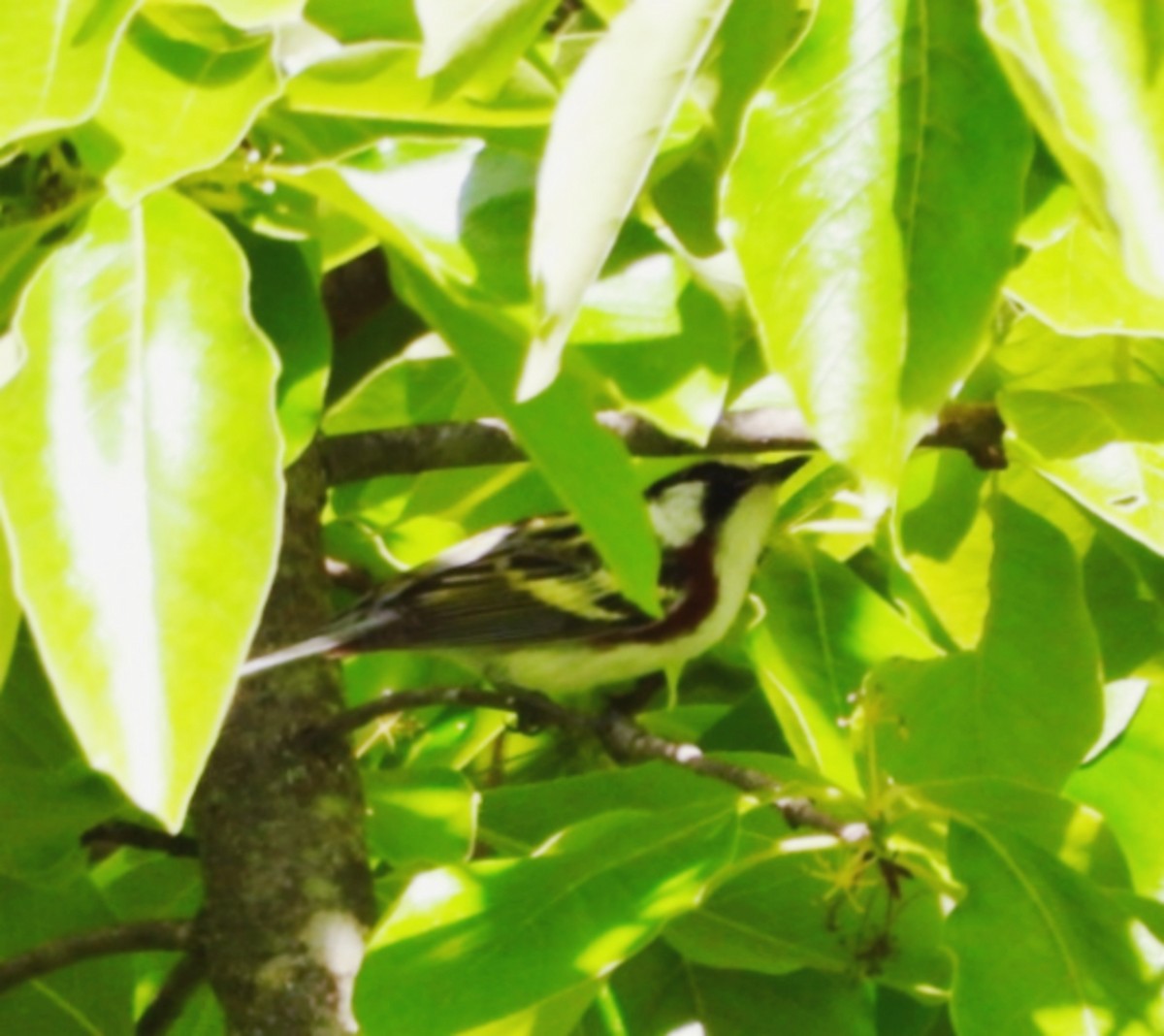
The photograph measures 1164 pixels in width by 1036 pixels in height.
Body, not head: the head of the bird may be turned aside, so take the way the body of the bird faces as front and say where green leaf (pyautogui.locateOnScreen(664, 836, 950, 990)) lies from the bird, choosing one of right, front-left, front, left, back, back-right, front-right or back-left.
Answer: front

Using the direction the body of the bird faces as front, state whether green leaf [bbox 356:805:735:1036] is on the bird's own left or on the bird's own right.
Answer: on the bird's own right

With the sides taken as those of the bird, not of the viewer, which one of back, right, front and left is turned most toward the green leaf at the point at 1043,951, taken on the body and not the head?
front

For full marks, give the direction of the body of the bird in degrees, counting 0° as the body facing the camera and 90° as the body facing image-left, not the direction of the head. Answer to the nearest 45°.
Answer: approximately 270°
